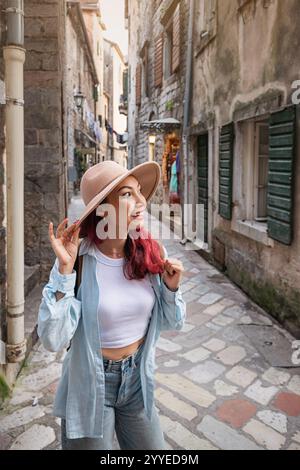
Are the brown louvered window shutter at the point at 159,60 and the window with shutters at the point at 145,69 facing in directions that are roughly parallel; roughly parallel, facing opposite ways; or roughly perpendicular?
roughly parallel

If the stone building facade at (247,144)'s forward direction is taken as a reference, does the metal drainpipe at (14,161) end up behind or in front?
in front

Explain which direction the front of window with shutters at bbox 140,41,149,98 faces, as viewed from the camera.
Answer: facing to the left of the viewer

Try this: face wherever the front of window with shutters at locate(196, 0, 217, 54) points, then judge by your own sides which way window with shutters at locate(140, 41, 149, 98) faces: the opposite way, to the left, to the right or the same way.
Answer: the same way

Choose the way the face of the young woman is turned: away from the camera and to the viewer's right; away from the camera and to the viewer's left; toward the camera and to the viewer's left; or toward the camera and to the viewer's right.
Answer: toward the camera and to the viewer's right

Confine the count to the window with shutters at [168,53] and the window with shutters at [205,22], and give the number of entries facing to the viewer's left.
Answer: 2

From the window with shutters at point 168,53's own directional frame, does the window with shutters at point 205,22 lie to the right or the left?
on its left

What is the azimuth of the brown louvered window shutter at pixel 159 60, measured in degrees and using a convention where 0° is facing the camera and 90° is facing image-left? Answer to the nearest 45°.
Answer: approximately 90°

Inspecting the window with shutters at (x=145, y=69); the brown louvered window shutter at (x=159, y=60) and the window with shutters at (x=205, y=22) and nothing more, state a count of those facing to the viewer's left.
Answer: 3

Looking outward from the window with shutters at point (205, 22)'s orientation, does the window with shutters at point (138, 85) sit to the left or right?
on its right

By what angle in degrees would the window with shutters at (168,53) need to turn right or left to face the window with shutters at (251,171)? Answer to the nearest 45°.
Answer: approximately 90° to its left

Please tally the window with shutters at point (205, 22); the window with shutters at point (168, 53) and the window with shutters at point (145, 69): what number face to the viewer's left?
3

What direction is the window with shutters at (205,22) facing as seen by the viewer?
to the viewer's left

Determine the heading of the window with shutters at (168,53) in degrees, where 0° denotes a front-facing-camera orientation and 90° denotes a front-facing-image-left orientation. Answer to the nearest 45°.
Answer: approximately 90°
